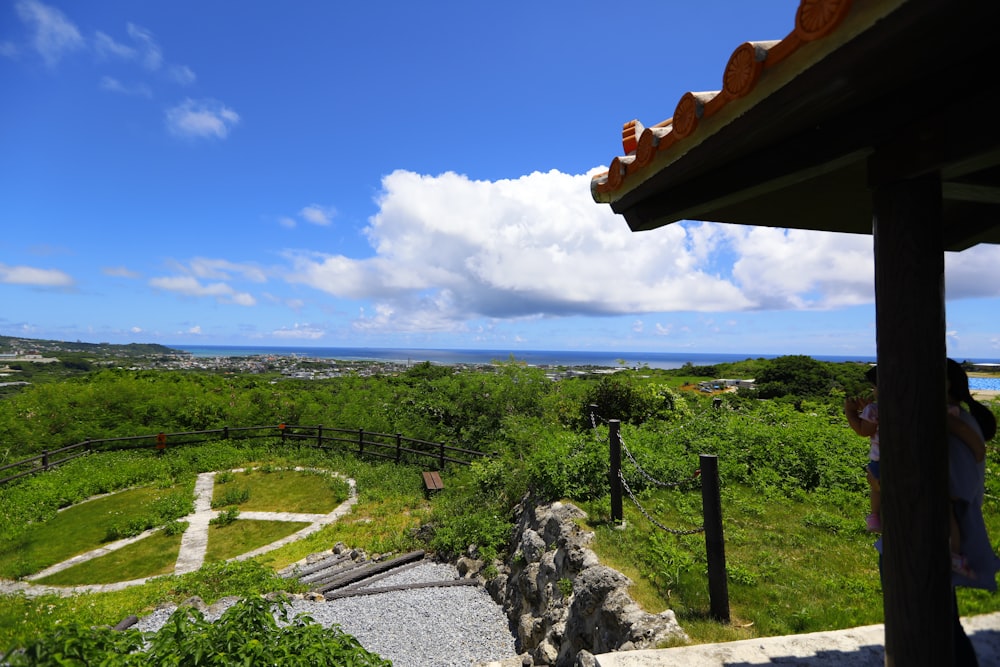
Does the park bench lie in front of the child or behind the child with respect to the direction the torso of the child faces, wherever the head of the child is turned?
in front

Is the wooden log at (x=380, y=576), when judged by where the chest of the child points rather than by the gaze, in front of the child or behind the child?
in front

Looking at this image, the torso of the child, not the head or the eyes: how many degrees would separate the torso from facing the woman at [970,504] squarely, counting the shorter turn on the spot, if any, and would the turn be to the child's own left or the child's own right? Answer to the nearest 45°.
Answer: approximately 135° to the child's own left

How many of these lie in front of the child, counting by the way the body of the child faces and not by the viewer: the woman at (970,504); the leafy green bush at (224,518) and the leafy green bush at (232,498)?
2

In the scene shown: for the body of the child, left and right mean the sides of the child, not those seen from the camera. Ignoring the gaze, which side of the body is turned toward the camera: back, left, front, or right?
left

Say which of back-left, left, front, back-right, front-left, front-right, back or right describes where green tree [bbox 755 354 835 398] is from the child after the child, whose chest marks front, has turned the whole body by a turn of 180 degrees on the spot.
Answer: left
